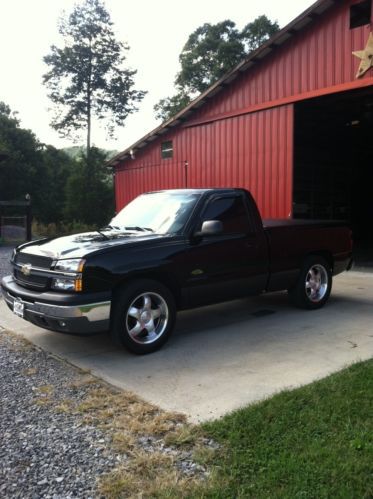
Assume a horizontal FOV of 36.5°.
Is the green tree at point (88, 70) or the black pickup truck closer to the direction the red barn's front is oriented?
the black pickup truck

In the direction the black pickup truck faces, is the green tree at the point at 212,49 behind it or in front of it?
behind

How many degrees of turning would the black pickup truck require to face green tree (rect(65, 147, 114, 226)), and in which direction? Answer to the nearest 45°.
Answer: approximately 135° to its right

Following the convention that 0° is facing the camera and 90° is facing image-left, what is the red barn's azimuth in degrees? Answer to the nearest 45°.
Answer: approximately 45°

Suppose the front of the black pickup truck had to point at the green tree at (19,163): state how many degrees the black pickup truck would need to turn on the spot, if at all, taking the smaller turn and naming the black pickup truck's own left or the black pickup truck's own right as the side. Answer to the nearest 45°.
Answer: approximately 135° to the black pickup truck's own right

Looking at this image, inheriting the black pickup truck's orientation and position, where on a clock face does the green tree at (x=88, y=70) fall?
The green tree is roughly at 4 o'clock from the black pickup truck.

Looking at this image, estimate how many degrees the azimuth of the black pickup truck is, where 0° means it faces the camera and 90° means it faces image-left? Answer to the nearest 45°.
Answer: approximately 45°

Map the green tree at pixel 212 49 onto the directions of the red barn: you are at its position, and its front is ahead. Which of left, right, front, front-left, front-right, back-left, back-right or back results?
back-right
